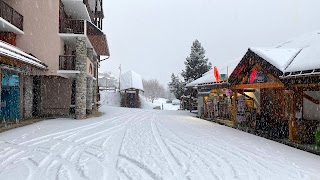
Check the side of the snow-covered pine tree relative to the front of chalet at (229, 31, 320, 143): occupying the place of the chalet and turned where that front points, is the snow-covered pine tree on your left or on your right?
on your right

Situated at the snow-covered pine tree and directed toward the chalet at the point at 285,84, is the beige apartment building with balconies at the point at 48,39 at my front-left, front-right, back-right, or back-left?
front-right

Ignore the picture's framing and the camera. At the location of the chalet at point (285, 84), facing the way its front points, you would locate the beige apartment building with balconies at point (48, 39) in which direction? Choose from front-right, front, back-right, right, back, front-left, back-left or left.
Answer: front-right

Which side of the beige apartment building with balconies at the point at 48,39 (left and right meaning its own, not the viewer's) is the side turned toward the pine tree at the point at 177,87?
left

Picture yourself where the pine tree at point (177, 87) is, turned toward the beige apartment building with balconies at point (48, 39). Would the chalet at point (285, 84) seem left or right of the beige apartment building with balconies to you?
left

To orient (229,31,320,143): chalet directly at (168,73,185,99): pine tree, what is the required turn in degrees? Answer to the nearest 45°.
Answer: approximately 90° to its right

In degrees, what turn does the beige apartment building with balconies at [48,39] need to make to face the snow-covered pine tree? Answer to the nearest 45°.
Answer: approximately 90° to its left

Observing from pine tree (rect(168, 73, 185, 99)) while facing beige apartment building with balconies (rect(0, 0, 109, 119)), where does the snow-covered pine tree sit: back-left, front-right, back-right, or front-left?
front-left

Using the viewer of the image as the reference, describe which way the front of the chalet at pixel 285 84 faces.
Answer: facing the viewer and to the left of the viewer

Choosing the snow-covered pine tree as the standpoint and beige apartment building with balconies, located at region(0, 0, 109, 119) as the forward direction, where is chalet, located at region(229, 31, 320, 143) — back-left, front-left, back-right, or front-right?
front-left

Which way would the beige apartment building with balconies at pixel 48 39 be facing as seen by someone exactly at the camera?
facing the viewer and to the right of the viewer

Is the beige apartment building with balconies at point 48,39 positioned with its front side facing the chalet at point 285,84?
yes

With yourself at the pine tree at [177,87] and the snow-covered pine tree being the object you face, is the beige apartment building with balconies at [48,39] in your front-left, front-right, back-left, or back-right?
front-right

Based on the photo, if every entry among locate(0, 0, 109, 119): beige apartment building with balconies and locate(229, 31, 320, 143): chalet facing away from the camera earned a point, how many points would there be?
0

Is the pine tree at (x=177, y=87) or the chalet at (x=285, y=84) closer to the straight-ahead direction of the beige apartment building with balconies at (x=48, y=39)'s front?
the chalet

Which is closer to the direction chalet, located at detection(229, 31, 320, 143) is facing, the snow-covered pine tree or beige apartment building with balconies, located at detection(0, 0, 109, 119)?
the beige apartment building with balconies
